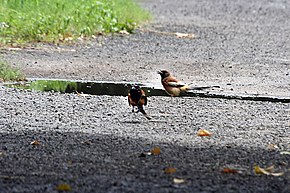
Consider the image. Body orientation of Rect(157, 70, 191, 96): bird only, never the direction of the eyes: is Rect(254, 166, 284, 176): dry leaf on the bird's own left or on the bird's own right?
on the bird's own left

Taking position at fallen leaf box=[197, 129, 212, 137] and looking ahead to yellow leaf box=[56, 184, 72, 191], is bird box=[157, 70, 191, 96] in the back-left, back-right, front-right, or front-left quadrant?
back-right

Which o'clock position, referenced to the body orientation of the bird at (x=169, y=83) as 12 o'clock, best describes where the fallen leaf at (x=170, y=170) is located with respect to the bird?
The fallen leaf is roughly at 9 o'clock from the bird.

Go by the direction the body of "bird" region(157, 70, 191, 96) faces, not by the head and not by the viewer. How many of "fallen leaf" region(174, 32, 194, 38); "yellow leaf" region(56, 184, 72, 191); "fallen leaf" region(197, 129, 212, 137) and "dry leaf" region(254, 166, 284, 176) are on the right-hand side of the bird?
1

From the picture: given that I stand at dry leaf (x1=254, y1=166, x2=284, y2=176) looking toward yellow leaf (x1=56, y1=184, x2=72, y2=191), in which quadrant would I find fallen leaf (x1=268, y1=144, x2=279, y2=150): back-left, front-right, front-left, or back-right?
back-right

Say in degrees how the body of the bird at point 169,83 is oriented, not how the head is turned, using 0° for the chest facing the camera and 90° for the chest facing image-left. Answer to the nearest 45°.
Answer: approximately 90°

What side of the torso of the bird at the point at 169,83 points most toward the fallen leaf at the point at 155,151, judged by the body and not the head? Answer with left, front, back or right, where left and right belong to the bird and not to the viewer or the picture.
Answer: left
